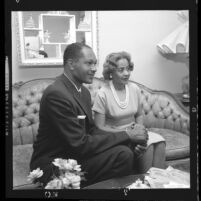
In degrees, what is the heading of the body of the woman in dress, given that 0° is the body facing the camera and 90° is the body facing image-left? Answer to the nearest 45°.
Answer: approximately 315°

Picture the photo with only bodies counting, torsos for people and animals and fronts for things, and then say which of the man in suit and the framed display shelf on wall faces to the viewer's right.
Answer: the man in suit

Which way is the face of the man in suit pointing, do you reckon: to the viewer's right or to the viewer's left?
to the viewer's right

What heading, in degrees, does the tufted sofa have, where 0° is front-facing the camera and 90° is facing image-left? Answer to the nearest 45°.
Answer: approximately 0°

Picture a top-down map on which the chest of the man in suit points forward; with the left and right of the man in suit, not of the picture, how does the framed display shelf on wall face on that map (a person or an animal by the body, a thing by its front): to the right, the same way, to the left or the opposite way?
to the right

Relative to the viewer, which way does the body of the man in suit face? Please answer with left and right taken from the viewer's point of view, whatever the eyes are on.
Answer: facing to the right of the viewer
